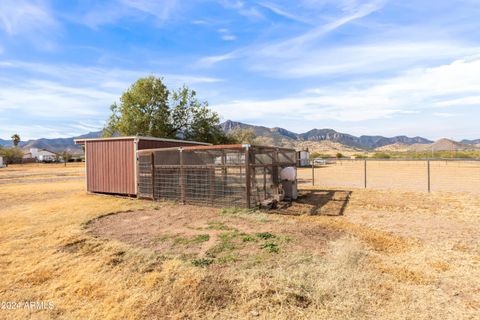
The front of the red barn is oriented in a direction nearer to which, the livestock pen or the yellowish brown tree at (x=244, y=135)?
the livestock pen

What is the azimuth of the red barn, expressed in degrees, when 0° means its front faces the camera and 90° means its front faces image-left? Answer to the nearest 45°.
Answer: approximately 315°

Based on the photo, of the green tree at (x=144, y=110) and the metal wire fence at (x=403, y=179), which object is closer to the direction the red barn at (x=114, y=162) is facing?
the metal wire fence

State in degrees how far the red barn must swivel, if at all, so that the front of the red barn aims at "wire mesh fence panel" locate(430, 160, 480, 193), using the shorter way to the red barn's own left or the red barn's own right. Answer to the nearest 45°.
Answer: approximately 45° to the red barn's own left

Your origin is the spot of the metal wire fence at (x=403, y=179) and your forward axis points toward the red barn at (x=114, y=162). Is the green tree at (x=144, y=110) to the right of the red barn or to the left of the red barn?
right

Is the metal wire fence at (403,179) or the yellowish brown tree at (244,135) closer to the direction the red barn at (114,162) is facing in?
the metal wire fence

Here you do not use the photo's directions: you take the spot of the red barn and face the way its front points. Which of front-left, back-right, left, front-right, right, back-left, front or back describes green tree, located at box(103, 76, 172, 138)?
back-left

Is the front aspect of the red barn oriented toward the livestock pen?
yes

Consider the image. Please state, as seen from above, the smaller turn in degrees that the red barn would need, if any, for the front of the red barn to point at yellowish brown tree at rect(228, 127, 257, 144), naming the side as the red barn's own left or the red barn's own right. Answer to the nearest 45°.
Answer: approximately 90° to the red barn's own left

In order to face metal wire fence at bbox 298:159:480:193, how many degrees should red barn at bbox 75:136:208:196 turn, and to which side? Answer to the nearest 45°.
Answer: approximately 45° to its left

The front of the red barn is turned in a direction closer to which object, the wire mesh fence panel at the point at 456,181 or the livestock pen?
the livestock pen
